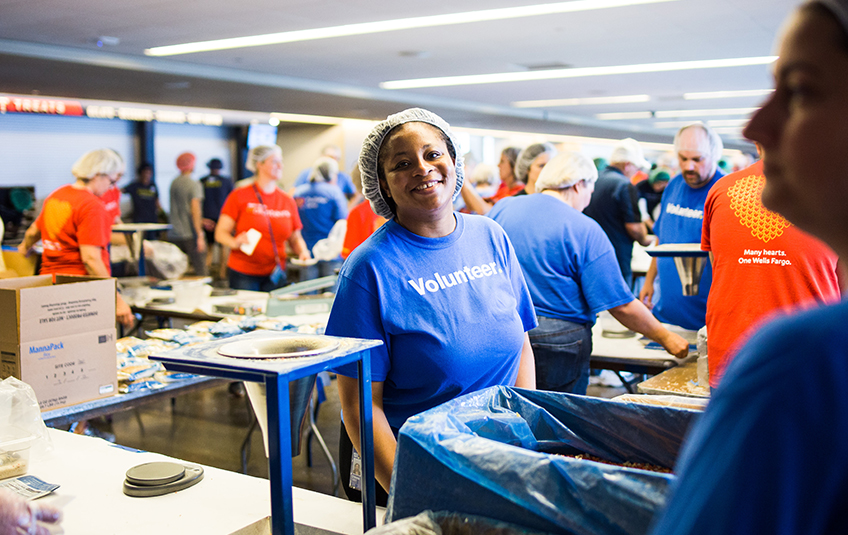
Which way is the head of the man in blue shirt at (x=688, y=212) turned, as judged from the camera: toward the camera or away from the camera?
toward the camera

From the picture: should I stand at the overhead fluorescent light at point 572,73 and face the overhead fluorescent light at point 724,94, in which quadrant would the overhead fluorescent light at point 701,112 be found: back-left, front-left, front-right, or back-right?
front-left

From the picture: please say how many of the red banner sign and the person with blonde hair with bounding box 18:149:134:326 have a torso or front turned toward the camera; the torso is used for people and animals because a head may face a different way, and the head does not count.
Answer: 1

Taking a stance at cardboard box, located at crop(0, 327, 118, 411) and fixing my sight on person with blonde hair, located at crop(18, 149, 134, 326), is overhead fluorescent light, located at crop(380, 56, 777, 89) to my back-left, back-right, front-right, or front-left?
front-right

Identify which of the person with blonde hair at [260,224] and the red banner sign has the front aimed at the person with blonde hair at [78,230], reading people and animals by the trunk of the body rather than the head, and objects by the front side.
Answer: the red banner sign

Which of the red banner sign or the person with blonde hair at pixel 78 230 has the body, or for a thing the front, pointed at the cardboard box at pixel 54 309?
the red banner sign

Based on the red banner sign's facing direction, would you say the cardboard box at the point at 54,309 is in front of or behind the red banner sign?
in front

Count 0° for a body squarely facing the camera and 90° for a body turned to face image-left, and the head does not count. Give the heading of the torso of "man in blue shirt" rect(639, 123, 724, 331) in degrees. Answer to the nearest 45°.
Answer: approximately 45°

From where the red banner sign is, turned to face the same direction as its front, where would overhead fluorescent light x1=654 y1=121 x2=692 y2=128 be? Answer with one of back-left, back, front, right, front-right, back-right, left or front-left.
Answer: left

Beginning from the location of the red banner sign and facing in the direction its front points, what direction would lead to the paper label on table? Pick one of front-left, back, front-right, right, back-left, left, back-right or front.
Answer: front

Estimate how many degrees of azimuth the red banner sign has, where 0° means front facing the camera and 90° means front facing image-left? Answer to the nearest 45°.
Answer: approximately 0°

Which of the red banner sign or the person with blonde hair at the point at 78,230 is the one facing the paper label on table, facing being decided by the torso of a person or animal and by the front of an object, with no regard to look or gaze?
the red banner sign

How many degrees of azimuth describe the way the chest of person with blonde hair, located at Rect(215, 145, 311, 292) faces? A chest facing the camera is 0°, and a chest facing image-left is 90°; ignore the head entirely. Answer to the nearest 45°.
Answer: approximately 315°

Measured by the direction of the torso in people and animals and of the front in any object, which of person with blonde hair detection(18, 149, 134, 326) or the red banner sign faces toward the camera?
the red banner sign

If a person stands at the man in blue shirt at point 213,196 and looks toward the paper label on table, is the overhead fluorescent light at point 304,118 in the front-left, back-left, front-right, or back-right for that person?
back-left
